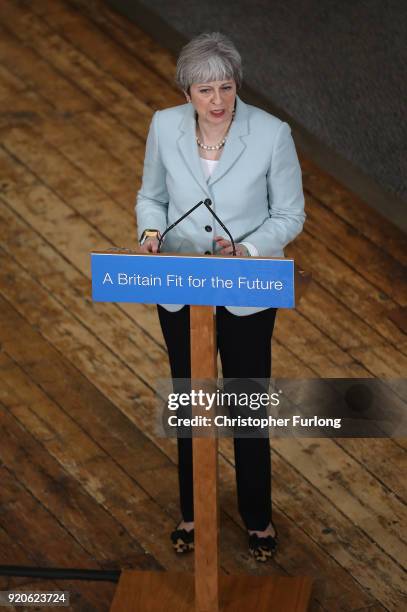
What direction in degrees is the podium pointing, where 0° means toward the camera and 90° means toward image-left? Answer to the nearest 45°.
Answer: approximately 0°

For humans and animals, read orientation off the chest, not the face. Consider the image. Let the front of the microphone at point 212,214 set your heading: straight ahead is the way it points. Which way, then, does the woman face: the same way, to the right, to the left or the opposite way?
the opposite way

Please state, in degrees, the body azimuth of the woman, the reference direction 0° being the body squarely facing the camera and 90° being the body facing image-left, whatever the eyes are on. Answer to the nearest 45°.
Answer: approximately 0°

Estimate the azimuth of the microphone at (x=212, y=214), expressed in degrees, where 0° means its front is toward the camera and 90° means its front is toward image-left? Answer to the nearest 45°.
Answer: approximately 180°
